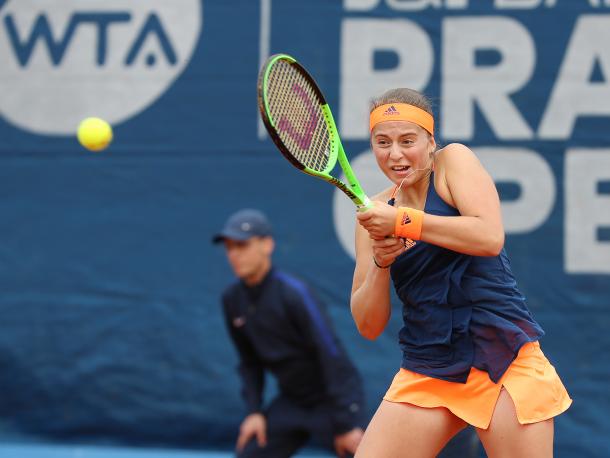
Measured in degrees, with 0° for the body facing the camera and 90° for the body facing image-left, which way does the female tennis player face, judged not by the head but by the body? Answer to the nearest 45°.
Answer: approximately 45°

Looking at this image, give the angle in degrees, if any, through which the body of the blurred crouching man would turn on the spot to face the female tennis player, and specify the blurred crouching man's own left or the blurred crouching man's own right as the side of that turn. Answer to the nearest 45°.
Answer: approximately 45° to the blurred crouching man's own left

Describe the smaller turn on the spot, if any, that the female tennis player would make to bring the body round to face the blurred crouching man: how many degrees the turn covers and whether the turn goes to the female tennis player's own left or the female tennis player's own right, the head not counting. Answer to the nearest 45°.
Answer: approximately 90° to the female tennis player's own right

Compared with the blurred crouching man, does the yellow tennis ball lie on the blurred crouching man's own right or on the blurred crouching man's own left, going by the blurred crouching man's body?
on the blurred crouching man's own right

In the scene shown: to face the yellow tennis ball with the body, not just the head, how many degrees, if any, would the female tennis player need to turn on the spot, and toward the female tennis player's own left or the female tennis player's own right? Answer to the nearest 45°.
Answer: approximately 90° to the female tennis player's own right
